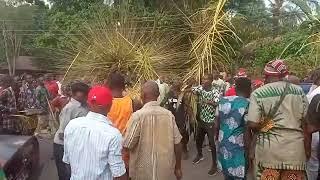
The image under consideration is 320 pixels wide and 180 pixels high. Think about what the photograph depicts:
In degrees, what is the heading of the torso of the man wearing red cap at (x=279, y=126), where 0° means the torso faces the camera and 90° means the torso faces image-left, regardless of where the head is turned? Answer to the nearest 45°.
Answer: approximately 180°

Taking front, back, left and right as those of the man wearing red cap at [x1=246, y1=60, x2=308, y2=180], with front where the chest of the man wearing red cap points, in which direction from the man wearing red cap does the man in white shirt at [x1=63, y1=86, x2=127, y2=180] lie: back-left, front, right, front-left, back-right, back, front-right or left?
back-left
